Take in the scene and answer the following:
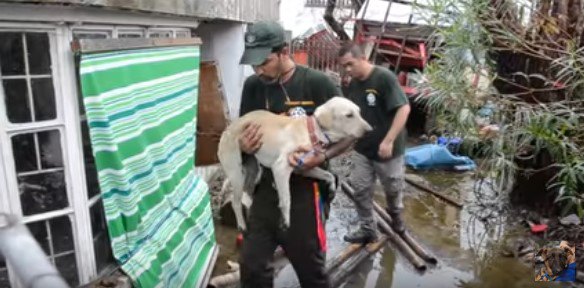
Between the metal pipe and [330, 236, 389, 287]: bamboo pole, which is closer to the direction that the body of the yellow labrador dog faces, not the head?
the bamboo pole

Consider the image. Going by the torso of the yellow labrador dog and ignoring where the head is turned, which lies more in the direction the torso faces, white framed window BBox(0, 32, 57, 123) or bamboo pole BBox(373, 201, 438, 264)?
the bamboo pole

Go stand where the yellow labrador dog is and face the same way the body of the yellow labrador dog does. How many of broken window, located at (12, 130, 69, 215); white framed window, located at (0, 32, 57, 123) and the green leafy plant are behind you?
2

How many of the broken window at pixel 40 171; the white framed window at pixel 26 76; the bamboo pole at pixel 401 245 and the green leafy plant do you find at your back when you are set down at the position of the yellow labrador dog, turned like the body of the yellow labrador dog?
2

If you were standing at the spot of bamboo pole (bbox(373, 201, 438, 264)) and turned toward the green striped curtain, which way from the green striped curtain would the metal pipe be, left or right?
left

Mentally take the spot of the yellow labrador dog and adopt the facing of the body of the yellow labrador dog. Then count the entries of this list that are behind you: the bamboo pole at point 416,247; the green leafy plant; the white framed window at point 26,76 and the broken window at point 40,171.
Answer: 2

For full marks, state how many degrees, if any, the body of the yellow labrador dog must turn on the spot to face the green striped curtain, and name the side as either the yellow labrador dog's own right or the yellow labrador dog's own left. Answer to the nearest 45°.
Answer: approximately 135° to the yellow labrador dog's own left

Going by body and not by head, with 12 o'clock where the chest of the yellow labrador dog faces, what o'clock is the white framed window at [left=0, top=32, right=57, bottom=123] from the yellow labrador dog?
The white framed window is roughly at 6 o'clock from the yellow labrador dog.

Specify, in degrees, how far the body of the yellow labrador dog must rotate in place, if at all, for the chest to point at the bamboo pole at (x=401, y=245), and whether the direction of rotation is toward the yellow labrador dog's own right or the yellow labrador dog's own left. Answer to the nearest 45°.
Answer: approximately 45° to the yellow labrador dog's own left

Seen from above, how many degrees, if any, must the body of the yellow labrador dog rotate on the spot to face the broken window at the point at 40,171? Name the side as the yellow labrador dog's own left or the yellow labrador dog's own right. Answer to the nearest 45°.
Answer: approximately 180°

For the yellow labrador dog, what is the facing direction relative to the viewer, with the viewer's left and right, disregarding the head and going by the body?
facing to the right of the viewer
